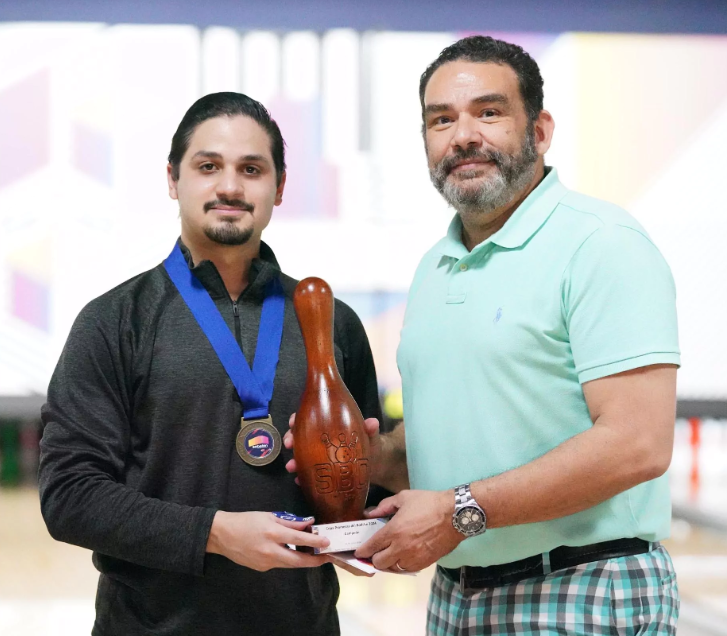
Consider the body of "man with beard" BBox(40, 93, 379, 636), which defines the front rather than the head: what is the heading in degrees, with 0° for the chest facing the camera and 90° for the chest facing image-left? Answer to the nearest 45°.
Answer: approximately 315°
